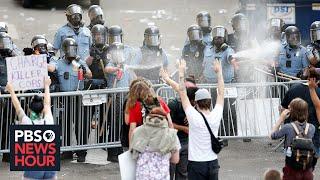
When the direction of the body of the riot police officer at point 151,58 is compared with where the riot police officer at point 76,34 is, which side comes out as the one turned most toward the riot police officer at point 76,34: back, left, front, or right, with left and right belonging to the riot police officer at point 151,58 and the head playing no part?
right

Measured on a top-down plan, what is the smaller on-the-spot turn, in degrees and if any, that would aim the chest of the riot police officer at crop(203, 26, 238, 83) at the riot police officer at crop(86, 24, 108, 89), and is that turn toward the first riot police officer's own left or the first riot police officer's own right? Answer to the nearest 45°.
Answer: approximately 90° to the first riot police officer's own right

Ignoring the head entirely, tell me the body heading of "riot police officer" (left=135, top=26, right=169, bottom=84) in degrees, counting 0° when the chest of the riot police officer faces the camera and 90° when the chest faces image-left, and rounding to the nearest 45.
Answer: approximately 0°

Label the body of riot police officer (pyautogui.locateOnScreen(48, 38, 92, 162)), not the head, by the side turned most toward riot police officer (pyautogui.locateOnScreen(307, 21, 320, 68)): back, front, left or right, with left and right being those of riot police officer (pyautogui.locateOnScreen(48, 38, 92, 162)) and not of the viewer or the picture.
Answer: left

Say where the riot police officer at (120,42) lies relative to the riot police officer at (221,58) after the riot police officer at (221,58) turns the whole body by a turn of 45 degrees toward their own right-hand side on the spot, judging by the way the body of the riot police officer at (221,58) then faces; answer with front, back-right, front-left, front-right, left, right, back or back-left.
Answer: front-right

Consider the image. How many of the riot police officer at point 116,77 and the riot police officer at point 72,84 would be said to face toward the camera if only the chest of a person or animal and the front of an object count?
2

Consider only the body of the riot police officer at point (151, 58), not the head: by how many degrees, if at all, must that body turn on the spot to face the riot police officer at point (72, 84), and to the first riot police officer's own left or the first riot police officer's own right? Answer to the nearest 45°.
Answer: approximately 45° to the first riot police officer's own right
